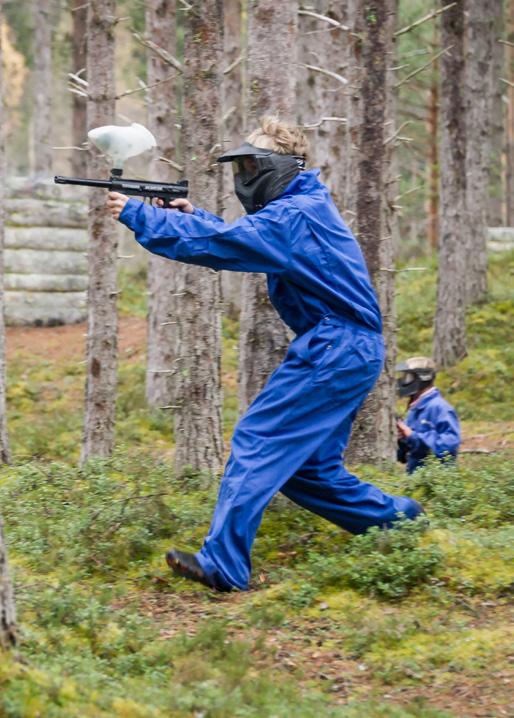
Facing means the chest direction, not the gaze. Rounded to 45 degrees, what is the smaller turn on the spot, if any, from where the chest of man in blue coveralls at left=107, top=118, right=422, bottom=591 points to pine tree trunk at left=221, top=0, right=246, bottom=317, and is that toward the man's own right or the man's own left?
approximately 90° to the man's own right

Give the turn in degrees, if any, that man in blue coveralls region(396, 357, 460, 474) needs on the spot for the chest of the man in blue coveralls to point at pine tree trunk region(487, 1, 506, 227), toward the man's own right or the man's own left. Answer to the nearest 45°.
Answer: approximately 90° to the man's own right

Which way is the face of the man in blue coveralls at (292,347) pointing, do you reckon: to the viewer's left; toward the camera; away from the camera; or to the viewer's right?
to the viewer's left

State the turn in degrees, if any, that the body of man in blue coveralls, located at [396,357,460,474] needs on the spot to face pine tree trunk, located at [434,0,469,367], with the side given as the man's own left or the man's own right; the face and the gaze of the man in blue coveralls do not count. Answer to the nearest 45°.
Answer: approximately 90° to the man's own right

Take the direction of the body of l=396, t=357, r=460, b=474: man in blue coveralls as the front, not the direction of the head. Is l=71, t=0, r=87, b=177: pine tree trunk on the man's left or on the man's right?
on the man's right

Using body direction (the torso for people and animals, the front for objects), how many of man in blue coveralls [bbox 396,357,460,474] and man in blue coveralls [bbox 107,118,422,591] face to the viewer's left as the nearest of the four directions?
2

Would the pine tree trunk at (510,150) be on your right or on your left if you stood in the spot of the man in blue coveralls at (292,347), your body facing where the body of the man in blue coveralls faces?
on your right

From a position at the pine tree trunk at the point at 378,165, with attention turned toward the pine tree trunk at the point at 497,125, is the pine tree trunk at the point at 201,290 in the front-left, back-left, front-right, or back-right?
back-left

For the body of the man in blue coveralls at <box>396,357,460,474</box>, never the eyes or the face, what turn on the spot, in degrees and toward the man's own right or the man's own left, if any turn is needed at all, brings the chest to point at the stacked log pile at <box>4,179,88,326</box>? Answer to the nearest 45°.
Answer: approximately 45° to the man's own right

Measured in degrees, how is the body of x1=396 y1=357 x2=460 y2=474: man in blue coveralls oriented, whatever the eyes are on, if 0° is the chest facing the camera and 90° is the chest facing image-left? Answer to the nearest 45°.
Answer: approximately 90°

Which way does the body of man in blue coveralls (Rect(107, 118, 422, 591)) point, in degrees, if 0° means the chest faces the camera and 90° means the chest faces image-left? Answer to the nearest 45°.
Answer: approximately 90°

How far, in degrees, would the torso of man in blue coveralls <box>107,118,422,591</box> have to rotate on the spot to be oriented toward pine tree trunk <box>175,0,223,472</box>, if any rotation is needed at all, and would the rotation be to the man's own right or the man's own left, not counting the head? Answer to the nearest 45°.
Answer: approximately 90° to the man's own right

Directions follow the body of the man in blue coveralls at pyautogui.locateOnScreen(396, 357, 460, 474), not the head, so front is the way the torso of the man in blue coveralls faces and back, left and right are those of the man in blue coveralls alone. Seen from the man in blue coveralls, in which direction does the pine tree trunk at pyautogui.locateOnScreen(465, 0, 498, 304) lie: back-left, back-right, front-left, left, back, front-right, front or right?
right
